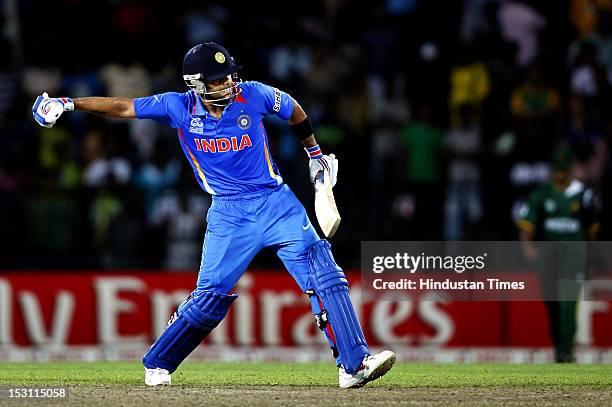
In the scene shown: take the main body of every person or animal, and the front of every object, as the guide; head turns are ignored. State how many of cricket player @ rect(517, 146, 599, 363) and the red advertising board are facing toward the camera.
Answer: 2

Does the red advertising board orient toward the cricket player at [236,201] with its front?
yes

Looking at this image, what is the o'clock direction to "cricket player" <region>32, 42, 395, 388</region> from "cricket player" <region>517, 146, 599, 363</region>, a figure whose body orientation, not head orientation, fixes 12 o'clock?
"cricket player" <region>32, 42, 395, 388</region> is roughly at 1 o'clock from "cricket player" <region>517, 146, 599, 363</region>.

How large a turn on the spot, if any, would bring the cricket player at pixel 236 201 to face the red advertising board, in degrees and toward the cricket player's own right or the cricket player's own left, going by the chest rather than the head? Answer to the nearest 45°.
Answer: approximately 180°

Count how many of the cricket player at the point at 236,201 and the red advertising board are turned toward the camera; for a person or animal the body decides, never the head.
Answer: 2

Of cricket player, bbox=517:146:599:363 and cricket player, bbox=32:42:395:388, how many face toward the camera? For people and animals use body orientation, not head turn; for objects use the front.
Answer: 2
